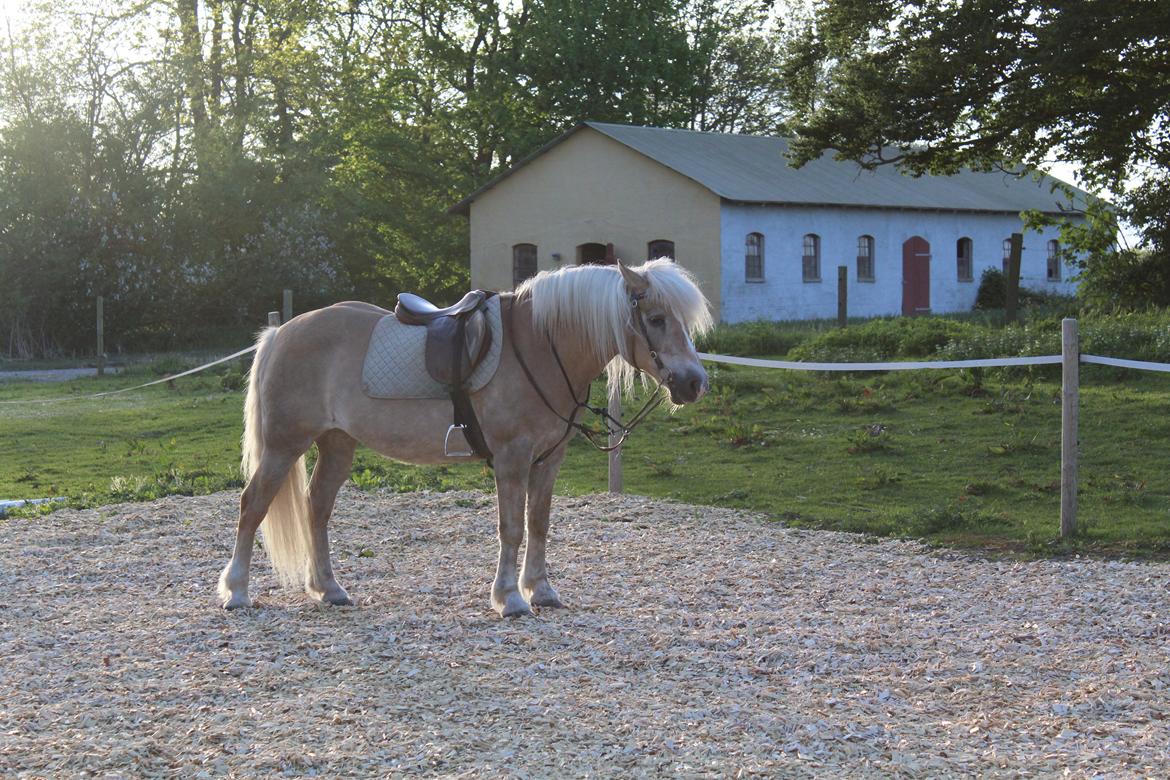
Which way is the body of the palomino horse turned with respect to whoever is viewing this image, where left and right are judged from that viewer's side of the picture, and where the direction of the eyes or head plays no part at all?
facing to the right of the viewer

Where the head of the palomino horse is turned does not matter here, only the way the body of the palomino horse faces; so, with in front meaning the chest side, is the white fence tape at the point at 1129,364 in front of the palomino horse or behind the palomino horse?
in front

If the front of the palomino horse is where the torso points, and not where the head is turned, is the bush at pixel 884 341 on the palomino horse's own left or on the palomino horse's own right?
on the palomino horse's own left

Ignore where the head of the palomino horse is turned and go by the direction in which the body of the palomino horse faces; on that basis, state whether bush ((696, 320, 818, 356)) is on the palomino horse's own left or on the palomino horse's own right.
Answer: on the palomino horse's own left

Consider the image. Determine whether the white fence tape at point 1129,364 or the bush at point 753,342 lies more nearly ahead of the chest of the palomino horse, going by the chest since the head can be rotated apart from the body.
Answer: the white fence tape

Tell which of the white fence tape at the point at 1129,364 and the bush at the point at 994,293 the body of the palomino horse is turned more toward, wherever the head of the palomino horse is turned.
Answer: the white fence tape

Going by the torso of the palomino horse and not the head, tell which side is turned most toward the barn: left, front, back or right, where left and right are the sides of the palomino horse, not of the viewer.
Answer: left

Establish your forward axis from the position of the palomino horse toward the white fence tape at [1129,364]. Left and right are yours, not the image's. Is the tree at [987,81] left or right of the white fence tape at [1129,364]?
left

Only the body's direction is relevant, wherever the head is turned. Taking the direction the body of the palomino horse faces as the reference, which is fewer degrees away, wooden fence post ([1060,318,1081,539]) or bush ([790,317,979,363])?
the wooden fence post

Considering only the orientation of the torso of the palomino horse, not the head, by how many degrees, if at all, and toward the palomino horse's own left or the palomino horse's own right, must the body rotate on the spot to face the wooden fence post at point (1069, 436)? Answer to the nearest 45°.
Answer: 0° — it already faces it
